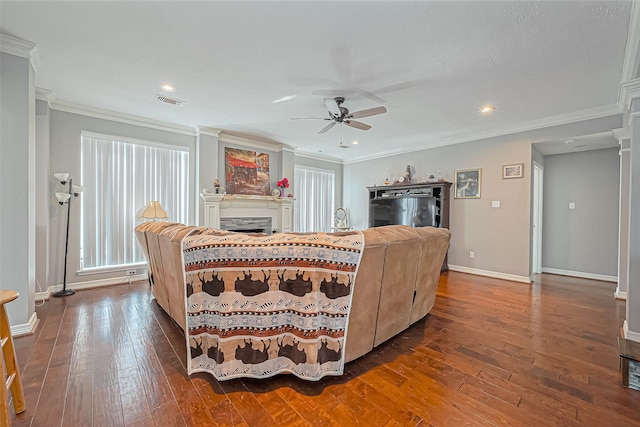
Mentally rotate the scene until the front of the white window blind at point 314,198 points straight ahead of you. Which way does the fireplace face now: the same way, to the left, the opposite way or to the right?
the same way

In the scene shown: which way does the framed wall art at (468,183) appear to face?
toward the camera

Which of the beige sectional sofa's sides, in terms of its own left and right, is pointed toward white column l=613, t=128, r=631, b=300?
right

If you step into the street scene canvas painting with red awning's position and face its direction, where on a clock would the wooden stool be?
The wooden stool is roughly at 2 o'clock from the street scene canvas painting with red awning.

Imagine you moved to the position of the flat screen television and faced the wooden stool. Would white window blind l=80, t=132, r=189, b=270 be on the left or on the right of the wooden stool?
right

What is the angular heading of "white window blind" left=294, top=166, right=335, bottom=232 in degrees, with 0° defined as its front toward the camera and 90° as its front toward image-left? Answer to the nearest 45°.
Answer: approximately 315°

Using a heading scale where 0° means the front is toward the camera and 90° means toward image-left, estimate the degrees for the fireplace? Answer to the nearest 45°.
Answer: approximately 315°

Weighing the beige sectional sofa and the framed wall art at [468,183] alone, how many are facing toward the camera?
1

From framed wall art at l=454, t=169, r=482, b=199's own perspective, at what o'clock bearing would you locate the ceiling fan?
The ceiling fan is roughly at 1 o'clock from the framed wall art.

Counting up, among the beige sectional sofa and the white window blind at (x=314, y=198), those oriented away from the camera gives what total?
1

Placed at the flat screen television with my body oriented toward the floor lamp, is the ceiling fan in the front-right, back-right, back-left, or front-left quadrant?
front-left

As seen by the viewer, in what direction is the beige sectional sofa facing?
away from the camera

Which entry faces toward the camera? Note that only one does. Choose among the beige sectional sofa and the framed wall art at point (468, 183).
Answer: the framed wall art

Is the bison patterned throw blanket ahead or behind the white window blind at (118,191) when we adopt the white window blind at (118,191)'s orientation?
ahead

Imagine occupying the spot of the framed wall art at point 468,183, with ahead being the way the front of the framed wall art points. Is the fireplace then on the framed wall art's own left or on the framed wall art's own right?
on the framed wall art's own right

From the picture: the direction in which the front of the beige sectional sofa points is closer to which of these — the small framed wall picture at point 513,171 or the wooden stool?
the small framed wall picture

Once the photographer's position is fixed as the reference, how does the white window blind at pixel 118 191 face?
facing the viewer and to the right of the viewer
